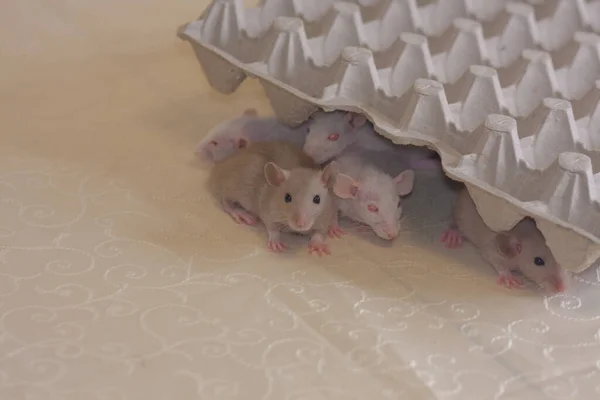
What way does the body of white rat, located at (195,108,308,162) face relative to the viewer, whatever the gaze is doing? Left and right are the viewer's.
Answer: facing to the left of the viewer

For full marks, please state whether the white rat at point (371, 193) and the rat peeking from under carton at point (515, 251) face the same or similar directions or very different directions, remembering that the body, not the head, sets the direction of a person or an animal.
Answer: same or similar directions

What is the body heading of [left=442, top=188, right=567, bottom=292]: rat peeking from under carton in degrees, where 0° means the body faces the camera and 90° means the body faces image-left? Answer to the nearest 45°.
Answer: approximately 315°

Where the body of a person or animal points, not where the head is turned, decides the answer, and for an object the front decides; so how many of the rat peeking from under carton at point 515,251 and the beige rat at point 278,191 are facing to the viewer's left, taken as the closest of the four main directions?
0

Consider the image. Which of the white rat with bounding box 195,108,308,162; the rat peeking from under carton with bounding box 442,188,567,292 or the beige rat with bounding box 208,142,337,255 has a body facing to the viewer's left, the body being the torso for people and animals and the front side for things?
the white rat

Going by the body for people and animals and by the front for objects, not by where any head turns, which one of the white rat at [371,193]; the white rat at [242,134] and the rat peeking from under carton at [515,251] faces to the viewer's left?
the white rat at [242,134]

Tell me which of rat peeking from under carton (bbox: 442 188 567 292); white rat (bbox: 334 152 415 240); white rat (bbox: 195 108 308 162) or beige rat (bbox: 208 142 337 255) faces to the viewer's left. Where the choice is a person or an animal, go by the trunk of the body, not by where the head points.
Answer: white rat (bbox: 195 108 308 162)

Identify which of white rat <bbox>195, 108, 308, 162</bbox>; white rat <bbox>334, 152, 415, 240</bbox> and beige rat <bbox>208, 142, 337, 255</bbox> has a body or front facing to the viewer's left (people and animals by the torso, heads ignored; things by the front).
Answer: white rat <bbox>195, 108, 308, 162</bbox>

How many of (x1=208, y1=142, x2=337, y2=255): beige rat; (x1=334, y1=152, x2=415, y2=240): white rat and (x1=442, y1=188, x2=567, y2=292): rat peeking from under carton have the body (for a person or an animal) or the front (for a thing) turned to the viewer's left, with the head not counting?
0
